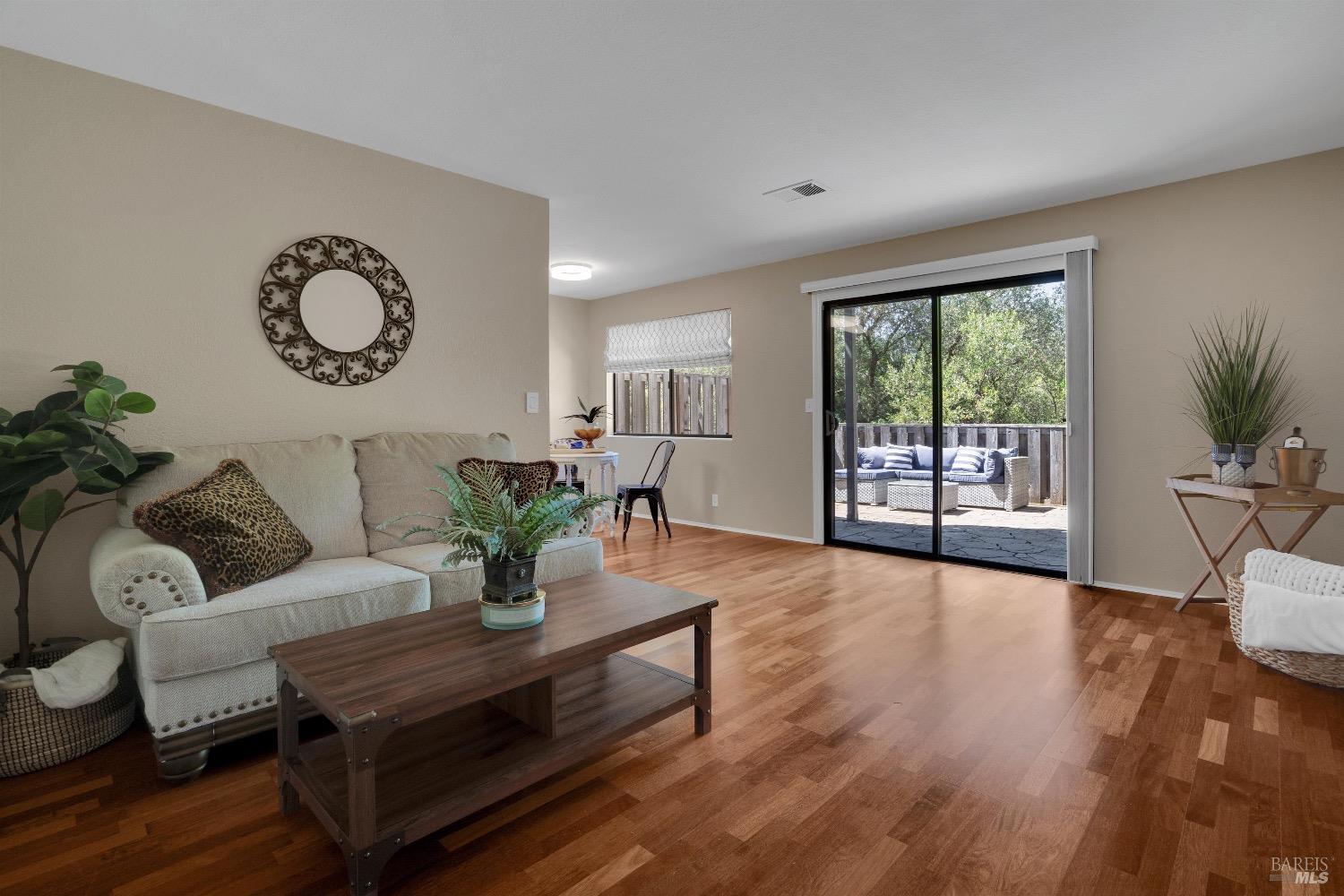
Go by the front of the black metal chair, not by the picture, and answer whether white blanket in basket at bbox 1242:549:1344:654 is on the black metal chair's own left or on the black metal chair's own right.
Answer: on the black metal chair's own left

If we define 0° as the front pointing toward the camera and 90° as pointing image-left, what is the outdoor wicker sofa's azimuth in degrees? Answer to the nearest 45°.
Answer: approximately 45°

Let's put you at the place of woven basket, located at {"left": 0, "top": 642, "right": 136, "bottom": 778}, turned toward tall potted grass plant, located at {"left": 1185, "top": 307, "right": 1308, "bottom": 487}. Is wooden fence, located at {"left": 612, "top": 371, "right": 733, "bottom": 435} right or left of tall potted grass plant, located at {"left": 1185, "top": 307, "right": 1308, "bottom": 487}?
left

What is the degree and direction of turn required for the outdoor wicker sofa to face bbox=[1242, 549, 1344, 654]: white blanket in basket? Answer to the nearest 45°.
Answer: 0° — it already faces it

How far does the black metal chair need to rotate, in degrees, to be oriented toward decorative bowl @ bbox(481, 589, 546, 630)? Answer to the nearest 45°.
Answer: approximately 45° to its left

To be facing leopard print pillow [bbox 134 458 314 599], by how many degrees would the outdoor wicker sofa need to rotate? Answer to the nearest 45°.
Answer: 0° — it already faces it

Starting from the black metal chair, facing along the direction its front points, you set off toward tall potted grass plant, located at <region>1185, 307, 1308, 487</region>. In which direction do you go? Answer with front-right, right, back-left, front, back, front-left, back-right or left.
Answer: left
